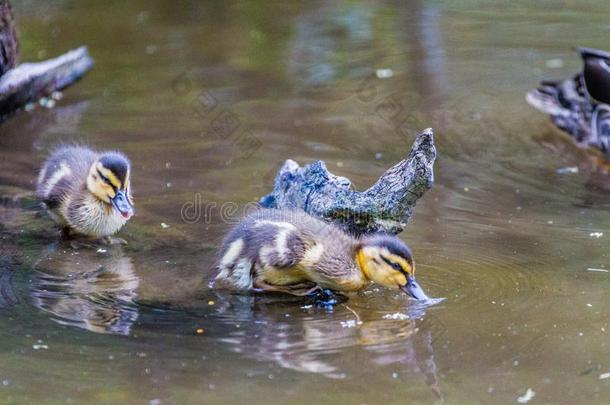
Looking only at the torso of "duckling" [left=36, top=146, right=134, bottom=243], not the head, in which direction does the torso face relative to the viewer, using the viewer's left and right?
facing the viewer and to the right of the viewer

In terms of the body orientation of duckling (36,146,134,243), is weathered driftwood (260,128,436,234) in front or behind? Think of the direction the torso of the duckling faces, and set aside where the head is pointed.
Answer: in front

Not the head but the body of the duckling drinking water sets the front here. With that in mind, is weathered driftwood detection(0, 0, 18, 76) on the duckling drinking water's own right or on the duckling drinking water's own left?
on the duckling drinking water's own left

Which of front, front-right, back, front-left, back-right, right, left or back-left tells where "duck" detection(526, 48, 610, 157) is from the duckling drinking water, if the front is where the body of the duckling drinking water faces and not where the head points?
front-left

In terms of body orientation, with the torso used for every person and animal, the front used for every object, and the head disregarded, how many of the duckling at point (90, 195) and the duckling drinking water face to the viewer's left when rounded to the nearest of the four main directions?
0

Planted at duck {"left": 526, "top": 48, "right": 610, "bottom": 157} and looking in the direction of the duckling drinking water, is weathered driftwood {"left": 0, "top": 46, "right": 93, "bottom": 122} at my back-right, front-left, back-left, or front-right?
front-right

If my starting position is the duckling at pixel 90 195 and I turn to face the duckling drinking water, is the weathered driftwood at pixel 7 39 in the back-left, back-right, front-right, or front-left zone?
back-left

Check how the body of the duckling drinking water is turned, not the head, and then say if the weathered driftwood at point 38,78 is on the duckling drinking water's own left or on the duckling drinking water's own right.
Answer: on the duckling drinking water's own left

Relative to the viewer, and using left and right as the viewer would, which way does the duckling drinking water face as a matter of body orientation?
facing to the right of the viewer

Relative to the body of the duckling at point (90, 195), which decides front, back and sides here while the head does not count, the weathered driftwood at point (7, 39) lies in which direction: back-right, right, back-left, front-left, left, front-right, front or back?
back-left

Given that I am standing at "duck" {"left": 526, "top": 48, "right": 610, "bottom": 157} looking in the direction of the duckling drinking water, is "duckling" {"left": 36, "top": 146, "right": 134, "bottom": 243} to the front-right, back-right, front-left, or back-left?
front-right

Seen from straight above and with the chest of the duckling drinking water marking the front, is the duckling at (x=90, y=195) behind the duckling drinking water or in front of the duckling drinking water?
behind
